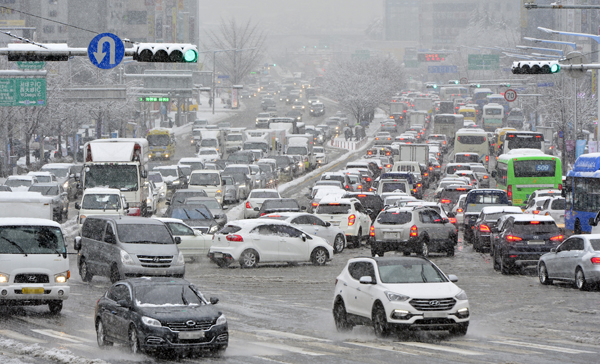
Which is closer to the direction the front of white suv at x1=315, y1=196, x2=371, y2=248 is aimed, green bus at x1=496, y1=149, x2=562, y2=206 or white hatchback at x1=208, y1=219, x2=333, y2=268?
the green bus

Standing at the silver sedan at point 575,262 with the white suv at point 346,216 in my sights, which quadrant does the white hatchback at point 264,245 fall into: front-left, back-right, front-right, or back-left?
front-left

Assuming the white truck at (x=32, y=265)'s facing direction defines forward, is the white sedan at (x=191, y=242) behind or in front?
behind

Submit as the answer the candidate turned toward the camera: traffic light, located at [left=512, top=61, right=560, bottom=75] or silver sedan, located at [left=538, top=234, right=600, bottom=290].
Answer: the traffic light

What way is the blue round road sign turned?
toward the camera

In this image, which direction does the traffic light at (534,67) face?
toward the camera

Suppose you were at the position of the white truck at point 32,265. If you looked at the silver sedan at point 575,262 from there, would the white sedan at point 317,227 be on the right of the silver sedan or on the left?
left

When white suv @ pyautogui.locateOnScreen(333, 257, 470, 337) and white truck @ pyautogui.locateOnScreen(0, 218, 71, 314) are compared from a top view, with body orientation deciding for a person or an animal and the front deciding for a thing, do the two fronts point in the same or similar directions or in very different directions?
same or similar directions

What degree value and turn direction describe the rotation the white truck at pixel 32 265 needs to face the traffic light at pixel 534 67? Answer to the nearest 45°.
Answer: approximately 90° to its left

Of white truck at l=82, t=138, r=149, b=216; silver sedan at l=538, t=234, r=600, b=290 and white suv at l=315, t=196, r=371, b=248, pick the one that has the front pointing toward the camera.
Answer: the white truck

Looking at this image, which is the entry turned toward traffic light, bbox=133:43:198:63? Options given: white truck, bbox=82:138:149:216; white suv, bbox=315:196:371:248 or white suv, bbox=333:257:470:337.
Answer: the white truck

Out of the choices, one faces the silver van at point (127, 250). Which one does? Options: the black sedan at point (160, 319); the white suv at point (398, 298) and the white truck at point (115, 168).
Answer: the white truck

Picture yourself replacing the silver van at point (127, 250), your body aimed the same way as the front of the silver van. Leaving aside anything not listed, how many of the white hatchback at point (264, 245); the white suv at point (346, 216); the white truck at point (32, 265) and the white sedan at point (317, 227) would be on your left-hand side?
3

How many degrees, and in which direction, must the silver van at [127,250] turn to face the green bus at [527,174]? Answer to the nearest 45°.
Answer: approximately 90° to its left

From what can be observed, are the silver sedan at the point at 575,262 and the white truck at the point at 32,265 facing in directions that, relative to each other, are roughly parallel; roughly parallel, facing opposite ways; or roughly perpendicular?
roughly parallel, facing opposite ways

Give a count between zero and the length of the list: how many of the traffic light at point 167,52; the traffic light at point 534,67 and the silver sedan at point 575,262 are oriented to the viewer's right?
0
